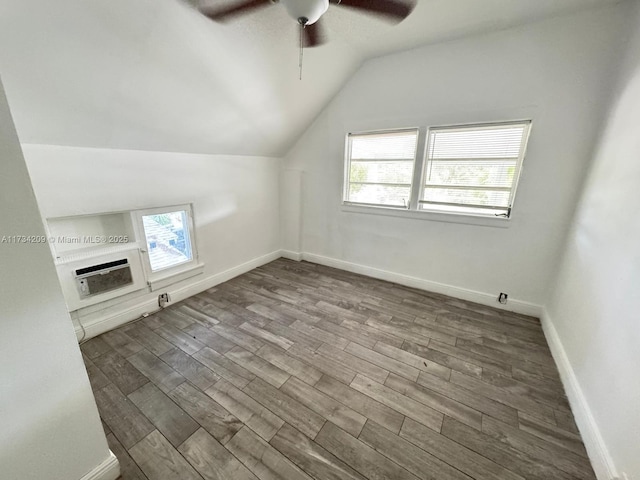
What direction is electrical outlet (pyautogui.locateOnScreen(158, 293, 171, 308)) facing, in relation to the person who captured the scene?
facing the viewer and to the right of the viewer

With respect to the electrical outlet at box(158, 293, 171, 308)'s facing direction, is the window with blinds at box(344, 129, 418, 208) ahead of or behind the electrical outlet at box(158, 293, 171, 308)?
ahead
